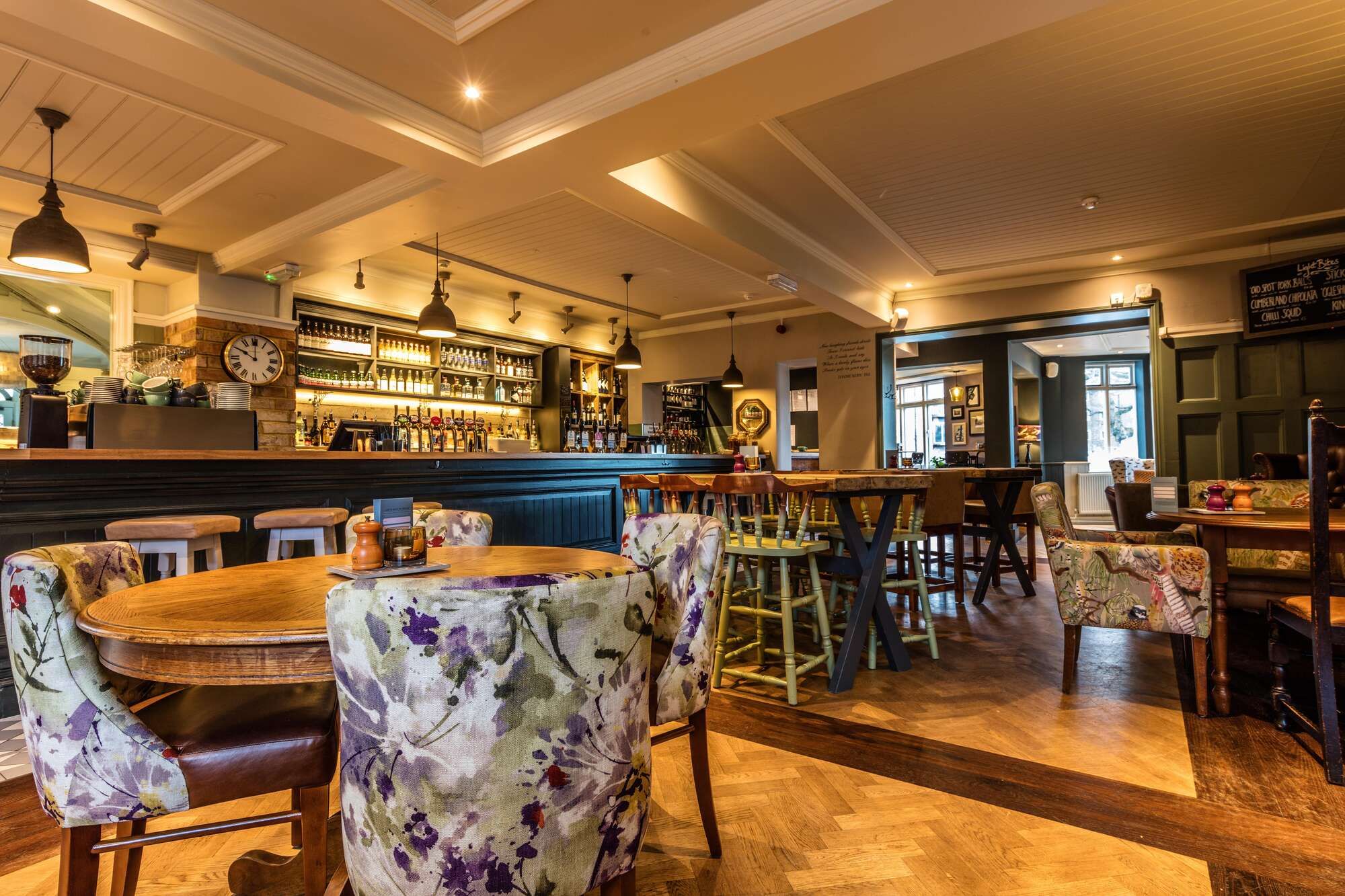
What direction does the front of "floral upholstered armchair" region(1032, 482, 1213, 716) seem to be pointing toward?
to the viewer's right

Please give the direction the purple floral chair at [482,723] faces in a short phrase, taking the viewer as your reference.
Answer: facing away from the viewer

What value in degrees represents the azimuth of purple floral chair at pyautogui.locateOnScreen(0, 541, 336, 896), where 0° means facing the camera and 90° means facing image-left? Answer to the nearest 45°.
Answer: approximately 270°

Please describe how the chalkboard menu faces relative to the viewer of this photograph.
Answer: facing the viewer and to the left of the viewer

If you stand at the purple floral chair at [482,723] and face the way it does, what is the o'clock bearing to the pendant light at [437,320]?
The pendant light is roughly at 12 o'clock from the purple floral chair.

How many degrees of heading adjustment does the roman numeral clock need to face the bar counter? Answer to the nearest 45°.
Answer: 0° — it already faces it

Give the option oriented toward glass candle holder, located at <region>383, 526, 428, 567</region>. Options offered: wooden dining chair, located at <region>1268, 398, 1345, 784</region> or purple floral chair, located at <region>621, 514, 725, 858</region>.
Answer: the purple floral chair

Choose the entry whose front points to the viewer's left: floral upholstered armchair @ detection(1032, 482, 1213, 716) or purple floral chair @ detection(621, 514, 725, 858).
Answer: the purple floral chair

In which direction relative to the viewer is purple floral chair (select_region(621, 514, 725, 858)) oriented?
to the viewer's left

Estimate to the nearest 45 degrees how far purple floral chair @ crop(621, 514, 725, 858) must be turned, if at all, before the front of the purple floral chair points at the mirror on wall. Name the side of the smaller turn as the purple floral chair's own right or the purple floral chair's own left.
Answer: approximately 45° to the purple floral chair's own right

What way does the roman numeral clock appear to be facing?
toward the camera

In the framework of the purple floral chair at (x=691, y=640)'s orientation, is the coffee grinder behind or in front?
in front

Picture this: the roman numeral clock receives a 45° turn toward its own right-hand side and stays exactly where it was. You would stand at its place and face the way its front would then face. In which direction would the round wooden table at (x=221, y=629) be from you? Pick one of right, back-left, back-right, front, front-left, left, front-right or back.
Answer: front-left

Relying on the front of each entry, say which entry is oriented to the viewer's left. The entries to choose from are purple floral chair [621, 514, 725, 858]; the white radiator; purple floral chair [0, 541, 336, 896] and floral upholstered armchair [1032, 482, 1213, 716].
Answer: purple floral chair [621, 514, 725, 858]

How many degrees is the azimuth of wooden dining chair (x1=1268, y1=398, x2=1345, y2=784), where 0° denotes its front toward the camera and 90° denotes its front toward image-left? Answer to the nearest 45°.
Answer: approximately 135°
